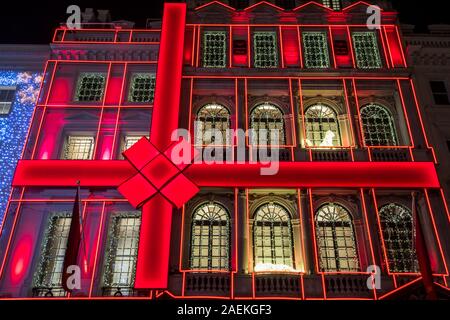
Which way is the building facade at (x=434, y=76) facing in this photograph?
toward the camera

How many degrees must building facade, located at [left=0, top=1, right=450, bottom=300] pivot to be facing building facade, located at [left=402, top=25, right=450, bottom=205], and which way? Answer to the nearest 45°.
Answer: approximately 90° to its left

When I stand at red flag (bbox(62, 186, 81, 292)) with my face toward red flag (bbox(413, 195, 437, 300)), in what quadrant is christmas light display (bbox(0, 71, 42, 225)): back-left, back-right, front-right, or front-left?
back-left

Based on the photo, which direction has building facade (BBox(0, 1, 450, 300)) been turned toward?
toward the camera

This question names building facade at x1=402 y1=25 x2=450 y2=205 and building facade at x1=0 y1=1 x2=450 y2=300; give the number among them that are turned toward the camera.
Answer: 2

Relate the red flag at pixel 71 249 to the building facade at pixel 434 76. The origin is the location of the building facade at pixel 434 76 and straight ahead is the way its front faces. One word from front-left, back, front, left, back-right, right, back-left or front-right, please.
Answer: front-right
